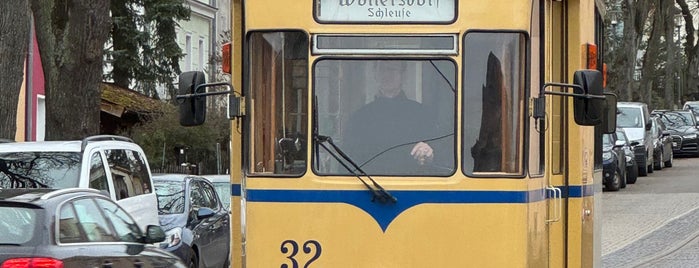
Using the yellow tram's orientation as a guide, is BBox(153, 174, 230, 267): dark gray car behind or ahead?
behind

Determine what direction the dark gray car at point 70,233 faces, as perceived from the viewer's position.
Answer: facing away from the viewer and to the right of the viewer

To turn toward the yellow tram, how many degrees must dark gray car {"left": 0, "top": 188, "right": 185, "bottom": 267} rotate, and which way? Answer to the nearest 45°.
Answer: approximately 90° to its right

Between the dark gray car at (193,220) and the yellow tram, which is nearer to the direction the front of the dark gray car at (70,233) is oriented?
the dark gray car

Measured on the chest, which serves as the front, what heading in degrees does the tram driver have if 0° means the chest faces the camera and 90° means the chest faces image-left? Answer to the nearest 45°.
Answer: approximately 0°

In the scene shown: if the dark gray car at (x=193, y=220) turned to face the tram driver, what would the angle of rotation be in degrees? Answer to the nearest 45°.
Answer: approximately 45° to its left

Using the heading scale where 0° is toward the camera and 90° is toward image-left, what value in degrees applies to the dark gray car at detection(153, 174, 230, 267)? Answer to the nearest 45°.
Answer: approximately 45°
